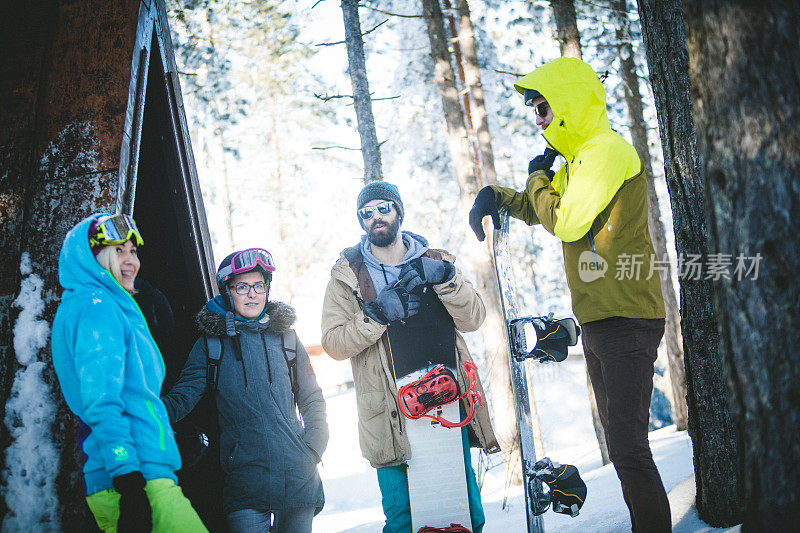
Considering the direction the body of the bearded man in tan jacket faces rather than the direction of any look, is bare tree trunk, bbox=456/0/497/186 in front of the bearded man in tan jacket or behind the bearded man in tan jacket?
behind

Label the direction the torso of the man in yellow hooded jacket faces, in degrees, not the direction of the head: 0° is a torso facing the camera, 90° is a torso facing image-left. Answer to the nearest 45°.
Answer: approximately 90°

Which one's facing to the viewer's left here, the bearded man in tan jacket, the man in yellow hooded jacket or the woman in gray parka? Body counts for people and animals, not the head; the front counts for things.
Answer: the man in yellow hooded jacket

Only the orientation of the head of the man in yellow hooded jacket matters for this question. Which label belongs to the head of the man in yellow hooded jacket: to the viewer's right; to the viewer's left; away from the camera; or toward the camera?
to the viewer's left

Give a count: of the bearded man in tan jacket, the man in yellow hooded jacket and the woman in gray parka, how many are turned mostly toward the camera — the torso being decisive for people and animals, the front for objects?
2

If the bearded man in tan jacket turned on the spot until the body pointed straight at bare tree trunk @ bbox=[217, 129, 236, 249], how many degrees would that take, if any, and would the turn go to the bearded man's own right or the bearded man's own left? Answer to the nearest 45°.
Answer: approximately 180°

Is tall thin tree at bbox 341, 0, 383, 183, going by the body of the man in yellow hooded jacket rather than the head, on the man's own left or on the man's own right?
on the man's own right

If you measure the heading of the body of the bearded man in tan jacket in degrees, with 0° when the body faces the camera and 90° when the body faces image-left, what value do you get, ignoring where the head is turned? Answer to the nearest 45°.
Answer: approximately 0°

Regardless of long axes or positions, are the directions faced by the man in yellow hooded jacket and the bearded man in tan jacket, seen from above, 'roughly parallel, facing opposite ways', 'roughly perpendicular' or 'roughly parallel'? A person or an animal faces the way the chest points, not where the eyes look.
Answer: roughly perpendicular

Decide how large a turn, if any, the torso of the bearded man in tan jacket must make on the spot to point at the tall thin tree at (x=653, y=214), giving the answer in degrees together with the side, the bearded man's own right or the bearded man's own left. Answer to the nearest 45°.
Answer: approximately 135° to the bearded man's own left

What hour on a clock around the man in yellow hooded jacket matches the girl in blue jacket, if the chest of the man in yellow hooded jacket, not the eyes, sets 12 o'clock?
The girl in blue jacket is roughly at 11 o'clock from the man in yellow hooded jacket.
